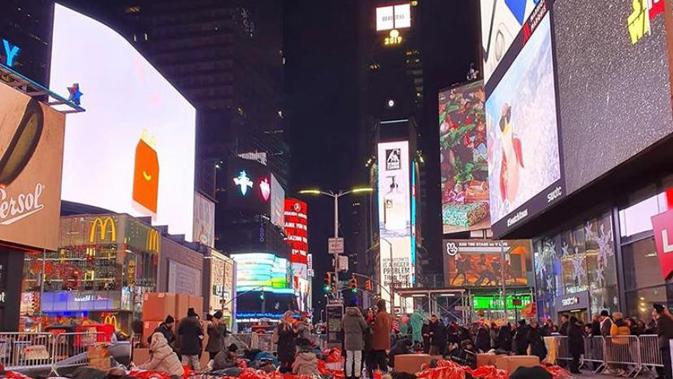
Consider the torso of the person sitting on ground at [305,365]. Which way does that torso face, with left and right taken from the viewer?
facing away from the viewer

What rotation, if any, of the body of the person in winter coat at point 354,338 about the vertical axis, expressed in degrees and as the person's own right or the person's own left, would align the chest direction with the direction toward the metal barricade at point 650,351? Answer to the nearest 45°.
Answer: approximately 90° to the person's own right

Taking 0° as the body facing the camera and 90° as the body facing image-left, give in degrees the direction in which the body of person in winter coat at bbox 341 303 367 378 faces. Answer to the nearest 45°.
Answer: approximately 180°

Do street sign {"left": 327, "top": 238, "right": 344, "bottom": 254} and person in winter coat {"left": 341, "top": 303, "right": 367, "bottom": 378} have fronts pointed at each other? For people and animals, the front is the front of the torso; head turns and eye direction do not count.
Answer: yes

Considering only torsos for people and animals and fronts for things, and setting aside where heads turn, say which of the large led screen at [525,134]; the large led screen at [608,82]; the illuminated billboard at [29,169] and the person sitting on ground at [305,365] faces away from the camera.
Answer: the person sitting on ground

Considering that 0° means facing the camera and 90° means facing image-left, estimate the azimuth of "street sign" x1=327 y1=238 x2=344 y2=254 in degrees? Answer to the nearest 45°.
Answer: approximately 0°

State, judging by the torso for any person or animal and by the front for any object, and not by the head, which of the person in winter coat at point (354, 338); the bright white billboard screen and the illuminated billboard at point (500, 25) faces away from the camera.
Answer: the person in winter coat

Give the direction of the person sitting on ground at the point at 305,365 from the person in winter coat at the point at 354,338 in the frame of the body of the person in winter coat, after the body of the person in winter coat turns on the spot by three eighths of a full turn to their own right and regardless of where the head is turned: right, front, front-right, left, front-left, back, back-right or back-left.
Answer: right

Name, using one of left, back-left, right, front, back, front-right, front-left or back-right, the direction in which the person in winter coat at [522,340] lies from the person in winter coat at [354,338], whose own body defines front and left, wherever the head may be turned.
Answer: front-right
